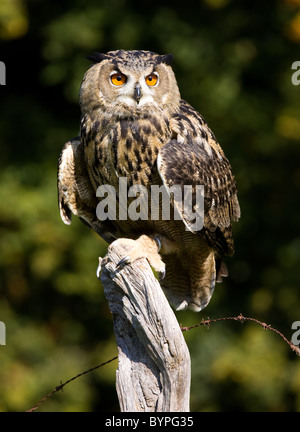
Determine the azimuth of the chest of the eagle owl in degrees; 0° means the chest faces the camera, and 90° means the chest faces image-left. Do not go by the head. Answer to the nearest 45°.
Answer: approximately 45°
